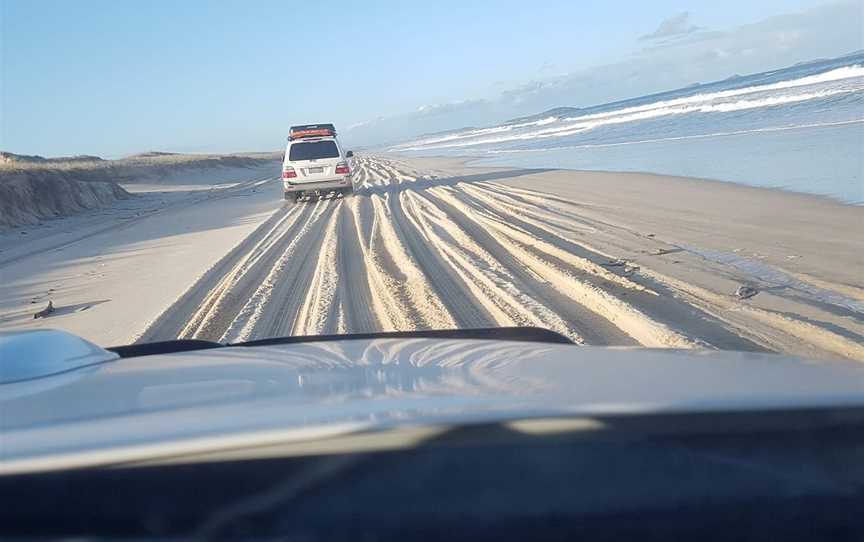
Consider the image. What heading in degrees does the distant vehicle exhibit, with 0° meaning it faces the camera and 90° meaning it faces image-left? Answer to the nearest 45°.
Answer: approximately 180°
